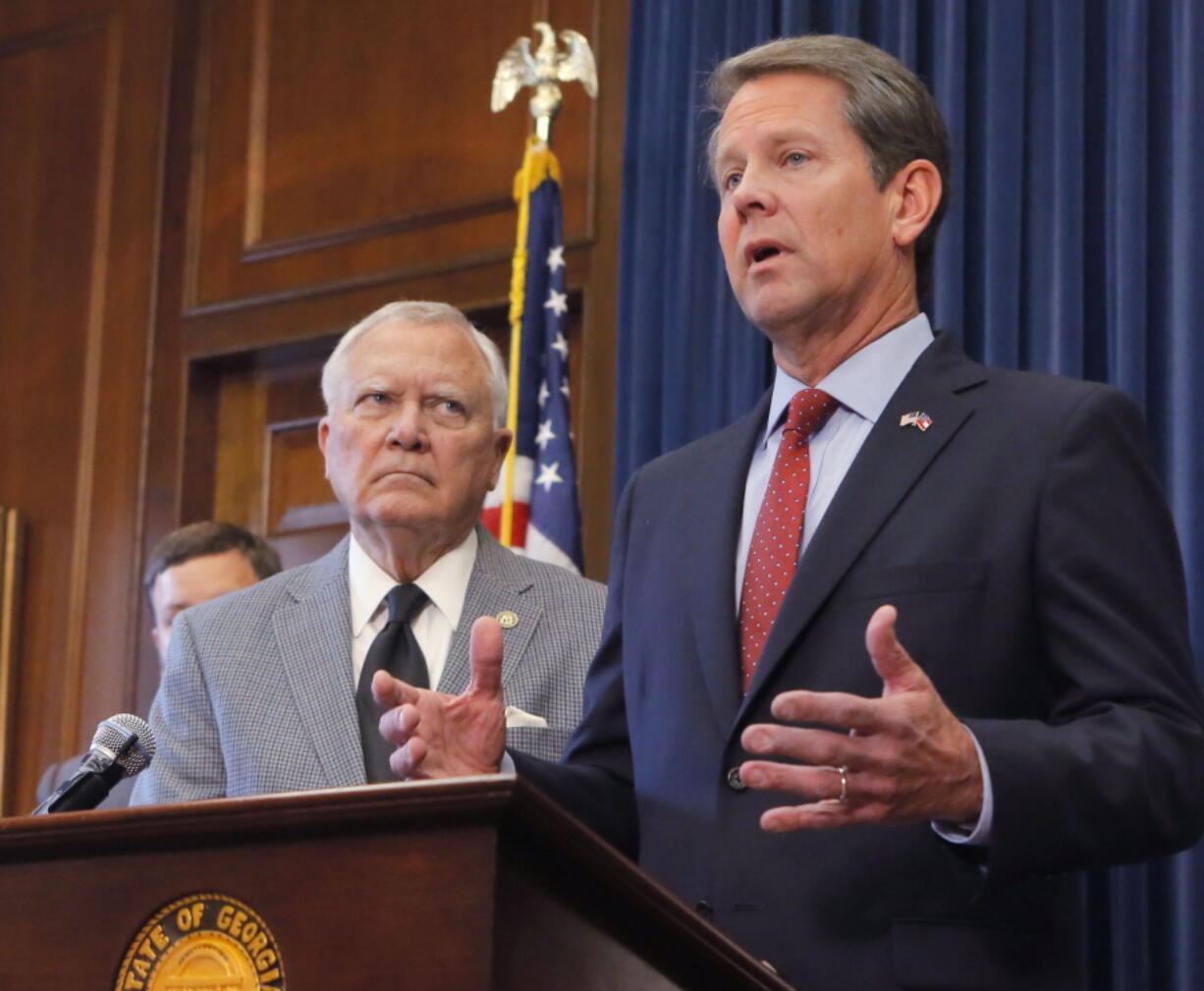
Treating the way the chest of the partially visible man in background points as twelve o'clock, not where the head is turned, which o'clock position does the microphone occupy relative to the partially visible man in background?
The microphone is roughly at 12 o'clock from the partially visible man in background.

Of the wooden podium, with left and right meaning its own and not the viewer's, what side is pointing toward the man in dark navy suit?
back

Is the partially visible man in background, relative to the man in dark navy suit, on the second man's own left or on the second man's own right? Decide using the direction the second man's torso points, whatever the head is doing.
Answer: on the second man's own right

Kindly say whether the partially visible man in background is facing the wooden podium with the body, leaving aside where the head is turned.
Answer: yes

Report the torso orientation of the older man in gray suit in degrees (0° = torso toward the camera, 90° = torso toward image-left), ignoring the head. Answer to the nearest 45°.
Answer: approximately 0°

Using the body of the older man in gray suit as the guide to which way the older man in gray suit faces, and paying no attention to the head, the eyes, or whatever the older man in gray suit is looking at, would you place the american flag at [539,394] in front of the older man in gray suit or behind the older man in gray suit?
behind

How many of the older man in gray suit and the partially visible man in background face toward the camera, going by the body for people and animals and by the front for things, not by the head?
2

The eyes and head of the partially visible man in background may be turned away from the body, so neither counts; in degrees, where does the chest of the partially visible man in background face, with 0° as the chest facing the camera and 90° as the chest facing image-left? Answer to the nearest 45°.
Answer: approximately 0°
